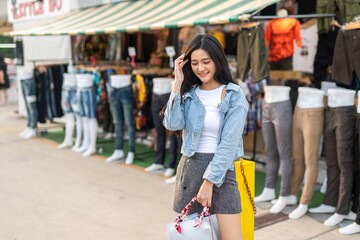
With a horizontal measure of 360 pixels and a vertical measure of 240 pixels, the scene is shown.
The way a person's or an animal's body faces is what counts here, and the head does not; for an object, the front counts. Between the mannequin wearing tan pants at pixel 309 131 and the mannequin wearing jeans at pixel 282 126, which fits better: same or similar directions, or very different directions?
same or similar directions

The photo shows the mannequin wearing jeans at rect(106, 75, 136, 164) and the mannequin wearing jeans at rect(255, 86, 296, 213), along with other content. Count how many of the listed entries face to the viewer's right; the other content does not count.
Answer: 0

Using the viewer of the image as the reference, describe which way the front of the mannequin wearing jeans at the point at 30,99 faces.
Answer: facing the viewer and to the left of the viewer

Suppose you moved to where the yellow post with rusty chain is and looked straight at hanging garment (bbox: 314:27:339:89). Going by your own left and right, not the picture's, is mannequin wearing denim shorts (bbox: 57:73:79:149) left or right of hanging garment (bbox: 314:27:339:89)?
left

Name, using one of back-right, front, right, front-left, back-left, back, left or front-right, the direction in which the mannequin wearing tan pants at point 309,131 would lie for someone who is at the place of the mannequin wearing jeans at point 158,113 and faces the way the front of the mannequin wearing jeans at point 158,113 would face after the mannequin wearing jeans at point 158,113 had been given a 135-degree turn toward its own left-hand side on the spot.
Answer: front-right

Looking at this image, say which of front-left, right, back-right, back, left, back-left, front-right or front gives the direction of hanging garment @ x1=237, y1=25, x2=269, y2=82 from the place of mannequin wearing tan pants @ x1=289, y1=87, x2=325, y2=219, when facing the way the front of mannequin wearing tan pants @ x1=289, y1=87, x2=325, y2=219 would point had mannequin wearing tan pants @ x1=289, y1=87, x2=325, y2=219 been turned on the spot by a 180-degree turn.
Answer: left

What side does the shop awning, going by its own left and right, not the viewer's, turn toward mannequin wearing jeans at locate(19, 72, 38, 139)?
right

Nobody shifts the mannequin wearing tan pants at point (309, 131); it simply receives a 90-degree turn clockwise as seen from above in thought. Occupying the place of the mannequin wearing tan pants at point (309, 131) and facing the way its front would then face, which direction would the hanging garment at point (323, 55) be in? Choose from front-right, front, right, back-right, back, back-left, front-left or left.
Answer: front-right

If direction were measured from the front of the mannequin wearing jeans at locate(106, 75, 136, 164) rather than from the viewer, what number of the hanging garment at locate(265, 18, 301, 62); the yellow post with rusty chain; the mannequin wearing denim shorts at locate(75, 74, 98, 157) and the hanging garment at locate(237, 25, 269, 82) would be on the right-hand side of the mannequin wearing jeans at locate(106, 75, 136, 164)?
1

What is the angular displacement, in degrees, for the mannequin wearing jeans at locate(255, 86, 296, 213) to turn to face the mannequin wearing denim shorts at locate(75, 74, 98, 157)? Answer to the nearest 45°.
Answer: approximately 90° to its right

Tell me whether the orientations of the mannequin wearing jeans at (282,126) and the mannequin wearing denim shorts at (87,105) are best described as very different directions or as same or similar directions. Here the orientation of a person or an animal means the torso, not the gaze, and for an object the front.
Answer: same or similar directions

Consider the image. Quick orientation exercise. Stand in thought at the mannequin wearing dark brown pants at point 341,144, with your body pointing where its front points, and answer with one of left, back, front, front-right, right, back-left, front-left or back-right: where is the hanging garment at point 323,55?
back-right

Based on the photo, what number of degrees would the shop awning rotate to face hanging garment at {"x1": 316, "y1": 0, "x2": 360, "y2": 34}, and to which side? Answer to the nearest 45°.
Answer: approximately 90° to its left

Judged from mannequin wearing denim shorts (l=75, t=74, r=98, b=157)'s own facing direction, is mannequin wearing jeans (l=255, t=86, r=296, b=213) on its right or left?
on its left

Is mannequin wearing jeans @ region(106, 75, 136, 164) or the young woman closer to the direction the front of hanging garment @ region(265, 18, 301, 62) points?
the young woman

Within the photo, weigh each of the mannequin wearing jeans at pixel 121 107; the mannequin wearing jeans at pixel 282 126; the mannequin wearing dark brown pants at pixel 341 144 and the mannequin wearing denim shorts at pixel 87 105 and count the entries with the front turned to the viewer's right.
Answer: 0

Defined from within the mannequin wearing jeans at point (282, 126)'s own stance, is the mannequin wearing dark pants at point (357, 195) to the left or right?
on its left
